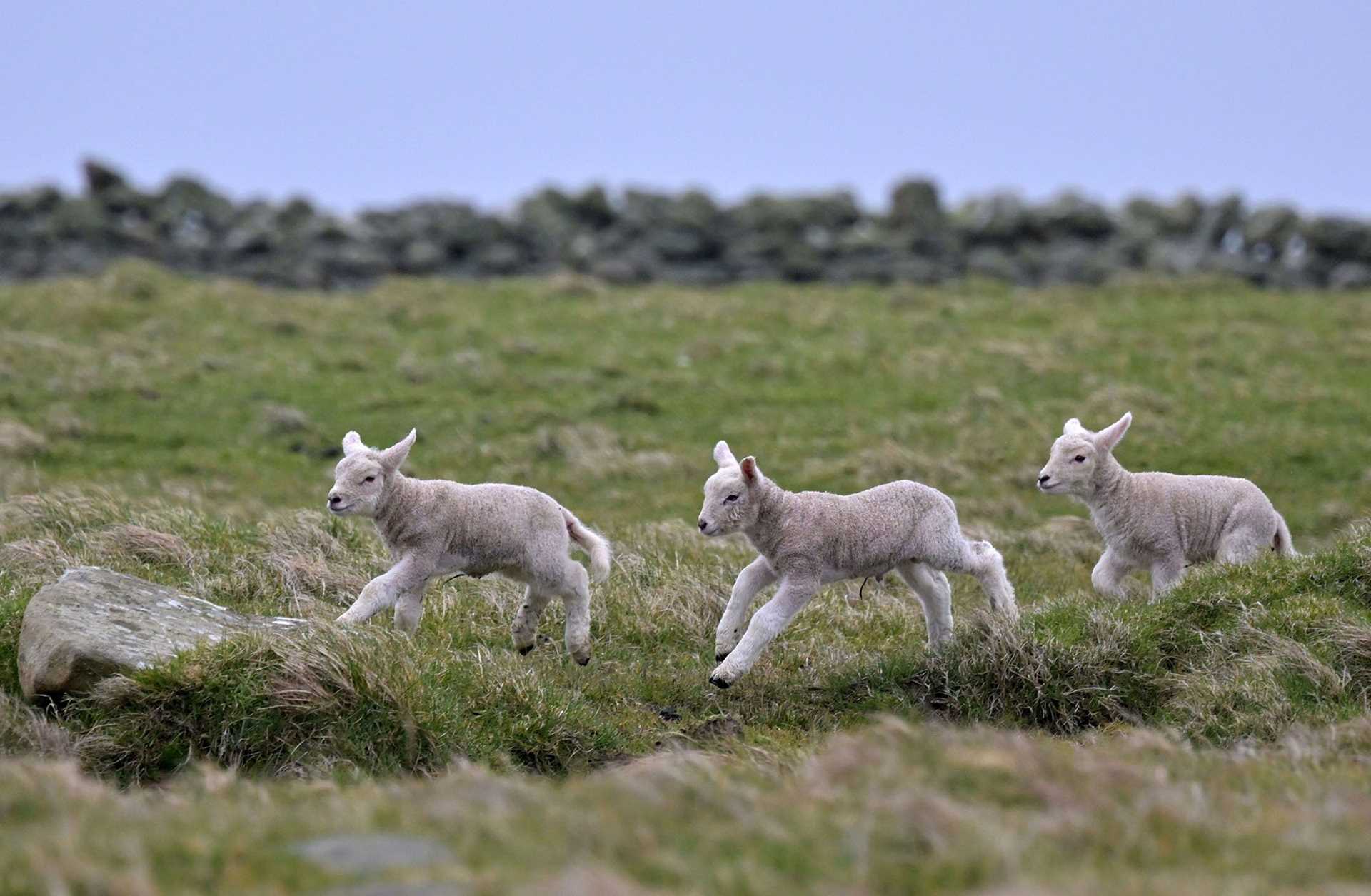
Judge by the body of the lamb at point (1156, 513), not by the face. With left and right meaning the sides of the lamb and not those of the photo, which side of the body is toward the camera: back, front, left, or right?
left

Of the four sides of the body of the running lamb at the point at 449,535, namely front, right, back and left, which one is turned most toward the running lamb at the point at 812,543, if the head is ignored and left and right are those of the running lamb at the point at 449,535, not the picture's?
back

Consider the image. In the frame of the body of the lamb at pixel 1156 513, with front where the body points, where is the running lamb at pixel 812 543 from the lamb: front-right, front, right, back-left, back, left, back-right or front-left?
front-left

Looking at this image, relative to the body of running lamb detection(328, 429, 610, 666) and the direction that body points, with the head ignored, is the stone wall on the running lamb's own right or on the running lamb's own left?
on the running lamb's own right

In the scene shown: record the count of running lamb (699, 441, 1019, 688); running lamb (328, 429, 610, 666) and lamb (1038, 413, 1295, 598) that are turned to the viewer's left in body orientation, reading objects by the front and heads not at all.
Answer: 3

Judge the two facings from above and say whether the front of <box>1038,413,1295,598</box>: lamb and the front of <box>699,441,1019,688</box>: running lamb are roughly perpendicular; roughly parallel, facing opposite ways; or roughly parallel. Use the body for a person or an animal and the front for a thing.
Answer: roughly parallel

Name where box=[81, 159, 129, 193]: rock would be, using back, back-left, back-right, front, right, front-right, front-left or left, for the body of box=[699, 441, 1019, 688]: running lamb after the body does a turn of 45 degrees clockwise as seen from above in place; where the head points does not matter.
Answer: front

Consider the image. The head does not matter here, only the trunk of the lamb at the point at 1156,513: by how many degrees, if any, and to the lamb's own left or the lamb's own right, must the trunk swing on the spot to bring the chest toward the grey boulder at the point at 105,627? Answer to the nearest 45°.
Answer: approximately 45° to the lamb's own left

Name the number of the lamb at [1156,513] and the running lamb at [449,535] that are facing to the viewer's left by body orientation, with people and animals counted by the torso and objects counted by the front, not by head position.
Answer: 2

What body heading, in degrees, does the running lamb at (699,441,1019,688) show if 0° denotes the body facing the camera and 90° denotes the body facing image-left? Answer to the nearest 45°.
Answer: approximately 90°

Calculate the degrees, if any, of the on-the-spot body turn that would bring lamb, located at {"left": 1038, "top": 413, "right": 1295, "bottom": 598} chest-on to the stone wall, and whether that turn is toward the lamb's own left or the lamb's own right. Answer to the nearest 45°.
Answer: approximately 45° to the lamb's own right

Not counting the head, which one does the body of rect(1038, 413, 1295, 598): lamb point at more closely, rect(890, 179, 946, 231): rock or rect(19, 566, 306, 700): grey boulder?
the grey boulder

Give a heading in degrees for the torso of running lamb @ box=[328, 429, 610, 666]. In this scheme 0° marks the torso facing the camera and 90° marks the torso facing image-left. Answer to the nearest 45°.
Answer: approximately 90°

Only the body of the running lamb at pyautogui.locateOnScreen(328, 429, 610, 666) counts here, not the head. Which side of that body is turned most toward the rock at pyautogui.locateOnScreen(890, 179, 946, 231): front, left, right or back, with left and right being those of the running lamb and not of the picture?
right

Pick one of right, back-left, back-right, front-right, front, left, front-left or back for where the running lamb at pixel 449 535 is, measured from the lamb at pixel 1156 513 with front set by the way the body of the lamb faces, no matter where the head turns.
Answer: front-left

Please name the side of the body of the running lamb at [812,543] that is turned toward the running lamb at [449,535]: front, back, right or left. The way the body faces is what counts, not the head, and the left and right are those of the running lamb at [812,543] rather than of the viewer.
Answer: front

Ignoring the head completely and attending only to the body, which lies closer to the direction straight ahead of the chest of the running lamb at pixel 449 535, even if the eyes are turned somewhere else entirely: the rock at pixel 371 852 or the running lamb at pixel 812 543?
the rock

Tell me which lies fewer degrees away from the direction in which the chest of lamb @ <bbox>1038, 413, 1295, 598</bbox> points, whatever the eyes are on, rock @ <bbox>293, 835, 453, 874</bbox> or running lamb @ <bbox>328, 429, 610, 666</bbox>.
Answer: the running lamb

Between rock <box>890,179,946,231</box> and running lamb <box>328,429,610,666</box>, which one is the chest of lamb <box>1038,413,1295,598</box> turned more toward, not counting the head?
the running lamb

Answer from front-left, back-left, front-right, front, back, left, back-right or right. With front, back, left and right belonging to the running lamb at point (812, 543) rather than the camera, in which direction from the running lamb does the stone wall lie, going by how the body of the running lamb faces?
right
